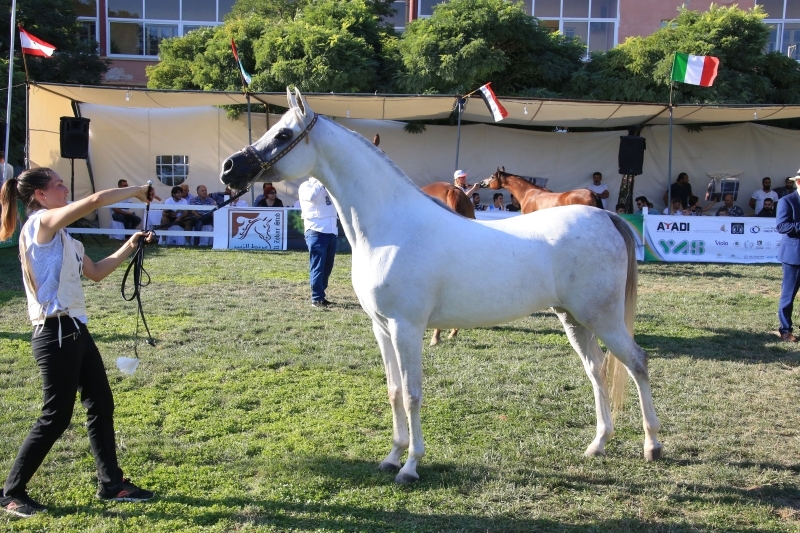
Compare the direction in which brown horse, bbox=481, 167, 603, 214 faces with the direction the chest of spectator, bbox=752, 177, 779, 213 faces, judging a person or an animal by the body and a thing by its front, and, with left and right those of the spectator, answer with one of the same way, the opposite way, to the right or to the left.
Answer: to the right

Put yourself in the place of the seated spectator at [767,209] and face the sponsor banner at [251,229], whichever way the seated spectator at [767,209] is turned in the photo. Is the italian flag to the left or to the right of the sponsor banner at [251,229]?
left

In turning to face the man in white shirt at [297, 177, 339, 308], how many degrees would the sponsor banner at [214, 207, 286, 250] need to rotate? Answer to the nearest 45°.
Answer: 0° — it already faces them

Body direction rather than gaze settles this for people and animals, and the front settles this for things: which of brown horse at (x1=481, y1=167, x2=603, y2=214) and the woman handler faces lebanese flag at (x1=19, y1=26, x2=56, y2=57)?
the brown horse

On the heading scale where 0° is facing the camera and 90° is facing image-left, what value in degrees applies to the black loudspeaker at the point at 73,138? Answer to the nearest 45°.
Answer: approximately 0°

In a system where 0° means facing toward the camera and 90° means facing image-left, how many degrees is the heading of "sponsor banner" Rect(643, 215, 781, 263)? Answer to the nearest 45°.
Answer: approximately 0°

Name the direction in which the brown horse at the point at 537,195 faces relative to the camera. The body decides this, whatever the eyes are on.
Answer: to the viewer's left

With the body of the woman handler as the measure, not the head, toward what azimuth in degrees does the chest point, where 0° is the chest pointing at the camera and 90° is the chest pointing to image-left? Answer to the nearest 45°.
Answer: approximately 270°

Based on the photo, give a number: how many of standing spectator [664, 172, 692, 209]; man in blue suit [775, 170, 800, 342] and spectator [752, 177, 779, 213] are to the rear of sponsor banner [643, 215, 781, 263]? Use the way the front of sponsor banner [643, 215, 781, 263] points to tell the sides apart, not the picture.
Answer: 2

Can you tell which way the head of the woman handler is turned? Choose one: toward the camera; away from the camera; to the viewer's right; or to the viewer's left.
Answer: to the viewer's right

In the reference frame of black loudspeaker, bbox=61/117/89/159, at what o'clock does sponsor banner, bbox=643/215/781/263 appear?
The sponsor banner is roughly at 10 o'clock from the black loudspeaker.

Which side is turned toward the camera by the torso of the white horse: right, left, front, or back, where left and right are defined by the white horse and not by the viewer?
left

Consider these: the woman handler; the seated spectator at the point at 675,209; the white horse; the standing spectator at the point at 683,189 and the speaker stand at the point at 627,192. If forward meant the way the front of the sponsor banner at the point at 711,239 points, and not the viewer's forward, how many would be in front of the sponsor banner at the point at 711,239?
2
